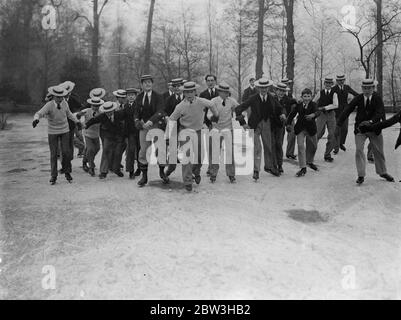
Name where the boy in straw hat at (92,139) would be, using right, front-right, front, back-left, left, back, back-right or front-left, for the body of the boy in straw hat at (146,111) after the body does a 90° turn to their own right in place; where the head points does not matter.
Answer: front-right

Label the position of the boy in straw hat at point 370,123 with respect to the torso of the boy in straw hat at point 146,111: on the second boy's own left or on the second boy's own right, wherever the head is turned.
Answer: on the second boy's own left

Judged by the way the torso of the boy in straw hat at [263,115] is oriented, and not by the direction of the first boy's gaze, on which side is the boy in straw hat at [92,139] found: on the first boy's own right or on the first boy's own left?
on the first boy's own right

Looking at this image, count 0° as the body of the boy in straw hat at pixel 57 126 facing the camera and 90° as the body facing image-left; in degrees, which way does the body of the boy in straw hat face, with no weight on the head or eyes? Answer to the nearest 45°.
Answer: approximately 0°

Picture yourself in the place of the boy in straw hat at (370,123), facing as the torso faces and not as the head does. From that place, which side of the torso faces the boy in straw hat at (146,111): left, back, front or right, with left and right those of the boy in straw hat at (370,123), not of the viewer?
right

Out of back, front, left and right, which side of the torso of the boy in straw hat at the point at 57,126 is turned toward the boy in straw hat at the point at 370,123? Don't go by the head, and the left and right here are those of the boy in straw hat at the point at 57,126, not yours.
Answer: left
